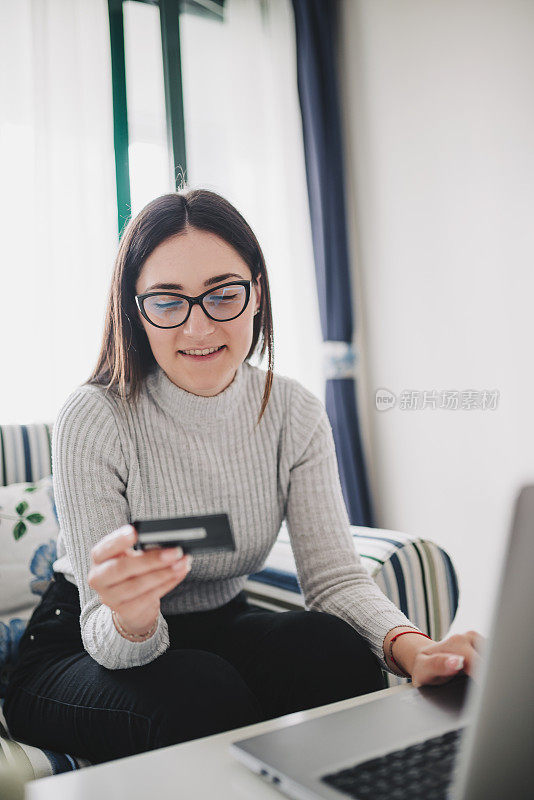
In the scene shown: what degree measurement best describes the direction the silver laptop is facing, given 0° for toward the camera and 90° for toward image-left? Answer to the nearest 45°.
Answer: approximately 135°

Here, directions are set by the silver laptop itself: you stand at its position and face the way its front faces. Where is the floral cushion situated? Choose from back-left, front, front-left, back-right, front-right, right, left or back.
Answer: front

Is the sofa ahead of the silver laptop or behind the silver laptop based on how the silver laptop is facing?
ahead

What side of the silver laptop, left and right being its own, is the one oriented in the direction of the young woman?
front

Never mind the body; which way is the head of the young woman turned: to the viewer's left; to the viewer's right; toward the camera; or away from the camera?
toward the camera
